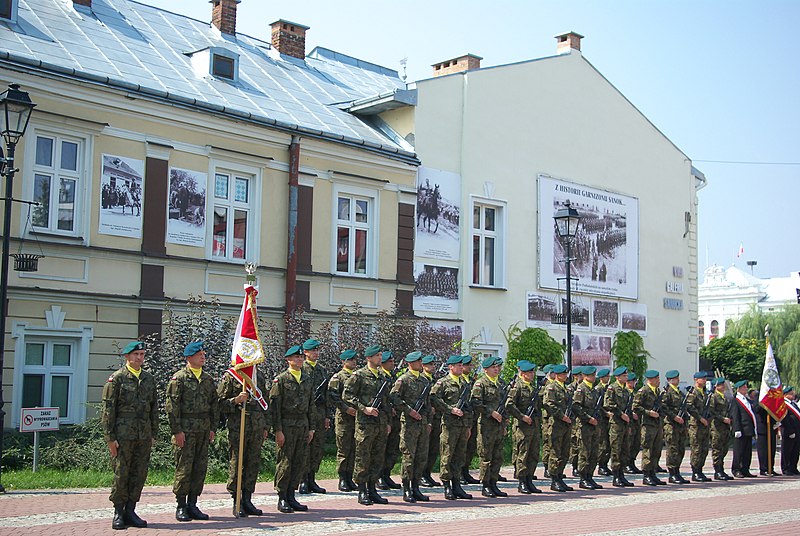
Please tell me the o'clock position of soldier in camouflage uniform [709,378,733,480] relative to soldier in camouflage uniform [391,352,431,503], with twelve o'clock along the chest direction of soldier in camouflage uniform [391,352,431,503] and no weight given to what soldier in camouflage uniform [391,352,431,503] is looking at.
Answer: soldier in camouflage uniform [709,378,733,480] is roughly at 9 o'clock from soldier in camouflage uniform [391,352,431,503].

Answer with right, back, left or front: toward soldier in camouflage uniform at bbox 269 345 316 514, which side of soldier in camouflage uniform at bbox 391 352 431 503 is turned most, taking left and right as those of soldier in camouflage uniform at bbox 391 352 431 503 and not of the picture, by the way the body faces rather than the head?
right

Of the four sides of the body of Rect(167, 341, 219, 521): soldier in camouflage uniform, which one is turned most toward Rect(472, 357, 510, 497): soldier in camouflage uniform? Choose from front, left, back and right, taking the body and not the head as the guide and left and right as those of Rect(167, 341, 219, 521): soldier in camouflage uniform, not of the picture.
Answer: left

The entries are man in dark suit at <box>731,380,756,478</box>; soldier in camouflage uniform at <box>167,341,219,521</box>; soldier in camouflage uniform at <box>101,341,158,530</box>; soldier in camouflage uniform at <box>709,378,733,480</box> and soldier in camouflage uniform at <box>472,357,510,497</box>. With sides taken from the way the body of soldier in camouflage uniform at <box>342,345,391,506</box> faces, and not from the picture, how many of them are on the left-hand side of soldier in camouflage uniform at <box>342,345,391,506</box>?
3

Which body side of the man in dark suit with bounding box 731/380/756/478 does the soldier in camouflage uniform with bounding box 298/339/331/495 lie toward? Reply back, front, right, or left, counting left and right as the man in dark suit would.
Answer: right

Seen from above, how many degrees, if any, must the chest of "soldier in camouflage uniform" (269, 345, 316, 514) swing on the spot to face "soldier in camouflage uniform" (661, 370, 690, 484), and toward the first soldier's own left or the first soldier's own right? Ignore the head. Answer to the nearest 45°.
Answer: approximately 90° to the first soldier's own left

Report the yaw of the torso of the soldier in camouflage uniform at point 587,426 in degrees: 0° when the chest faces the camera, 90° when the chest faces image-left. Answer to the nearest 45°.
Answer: approximately 315°

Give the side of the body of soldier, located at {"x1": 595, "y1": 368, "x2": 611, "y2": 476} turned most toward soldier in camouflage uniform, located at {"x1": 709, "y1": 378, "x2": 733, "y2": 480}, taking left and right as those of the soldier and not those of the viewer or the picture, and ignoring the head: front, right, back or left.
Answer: left

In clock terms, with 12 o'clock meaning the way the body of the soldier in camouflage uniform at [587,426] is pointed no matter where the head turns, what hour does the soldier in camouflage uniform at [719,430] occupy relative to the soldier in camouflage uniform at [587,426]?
the soldier in camouflage uniform at [719,430] is roughly at 9 o'clock from the soldier in camouflage uniform at [587,426].
